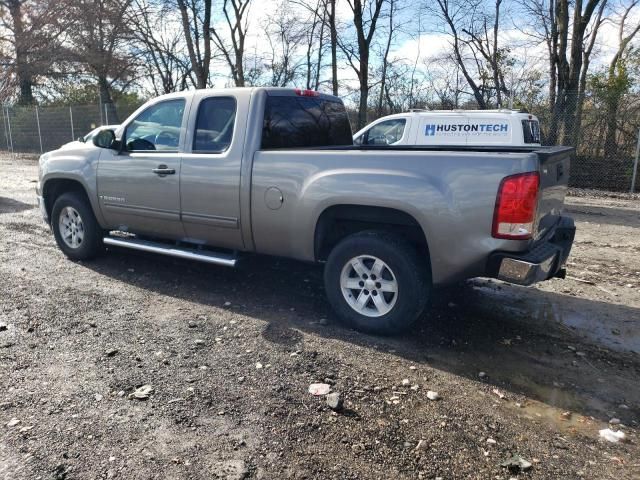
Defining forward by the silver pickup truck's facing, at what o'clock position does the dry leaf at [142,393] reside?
The dry leaf is roughly at 9 o'clock from the silver pickup truck.

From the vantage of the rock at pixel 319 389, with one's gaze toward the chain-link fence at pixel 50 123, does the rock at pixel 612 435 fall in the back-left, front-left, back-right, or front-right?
back-right

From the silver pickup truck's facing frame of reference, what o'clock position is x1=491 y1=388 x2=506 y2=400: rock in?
The rock is roughly at 6 o'clock from the silver pickup truck.

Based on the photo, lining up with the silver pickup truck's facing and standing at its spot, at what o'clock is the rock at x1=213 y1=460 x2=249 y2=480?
The rock is roughly at 8 o'clock from the silver pickup truck.

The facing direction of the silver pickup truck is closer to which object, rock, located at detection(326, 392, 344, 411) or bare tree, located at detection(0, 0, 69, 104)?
the bare tree

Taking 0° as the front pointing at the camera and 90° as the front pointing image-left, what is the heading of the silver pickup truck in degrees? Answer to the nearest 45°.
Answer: approximately 135°

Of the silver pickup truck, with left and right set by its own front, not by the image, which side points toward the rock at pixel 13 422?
left

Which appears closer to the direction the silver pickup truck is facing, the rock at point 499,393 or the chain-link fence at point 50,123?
the chain-link fence

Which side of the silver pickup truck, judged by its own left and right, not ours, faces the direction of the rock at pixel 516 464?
back

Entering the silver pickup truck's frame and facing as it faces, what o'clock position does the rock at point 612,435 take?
The rock is roughly at 6 o'clock from the silver pickup truck.

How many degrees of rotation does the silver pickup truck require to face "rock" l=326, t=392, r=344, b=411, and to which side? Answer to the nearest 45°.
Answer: approximately 135° to its left
